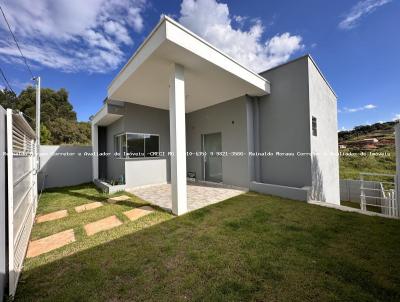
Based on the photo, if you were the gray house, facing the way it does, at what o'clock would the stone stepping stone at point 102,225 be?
The stone stepping stone is roughly at 12 o'clock from the gray house.

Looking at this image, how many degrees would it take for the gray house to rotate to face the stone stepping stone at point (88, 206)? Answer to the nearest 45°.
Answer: approximately 45° to its right

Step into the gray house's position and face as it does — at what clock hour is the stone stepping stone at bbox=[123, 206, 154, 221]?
The stone stepping stone is roughly at 12 o'clock from the gray house.

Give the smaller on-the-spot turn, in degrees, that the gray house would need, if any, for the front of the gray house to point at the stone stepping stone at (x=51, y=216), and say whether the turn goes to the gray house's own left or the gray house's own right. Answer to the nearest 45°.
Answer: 0° — it already faces it

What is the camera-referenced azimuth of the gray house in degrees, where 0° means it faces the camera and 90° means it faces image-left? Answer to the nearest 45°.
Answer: approximately 45°

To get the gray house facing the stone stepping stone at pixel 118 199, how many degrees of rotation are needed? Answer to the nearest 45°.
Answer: approximately 45° to its right

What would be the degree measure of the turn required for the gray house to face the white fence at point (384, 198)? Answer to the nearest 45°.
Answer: approximately 135° to its left

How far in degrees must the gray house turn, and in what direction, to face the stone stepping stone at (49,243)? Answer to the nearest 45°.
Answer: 0° — it already faces it
